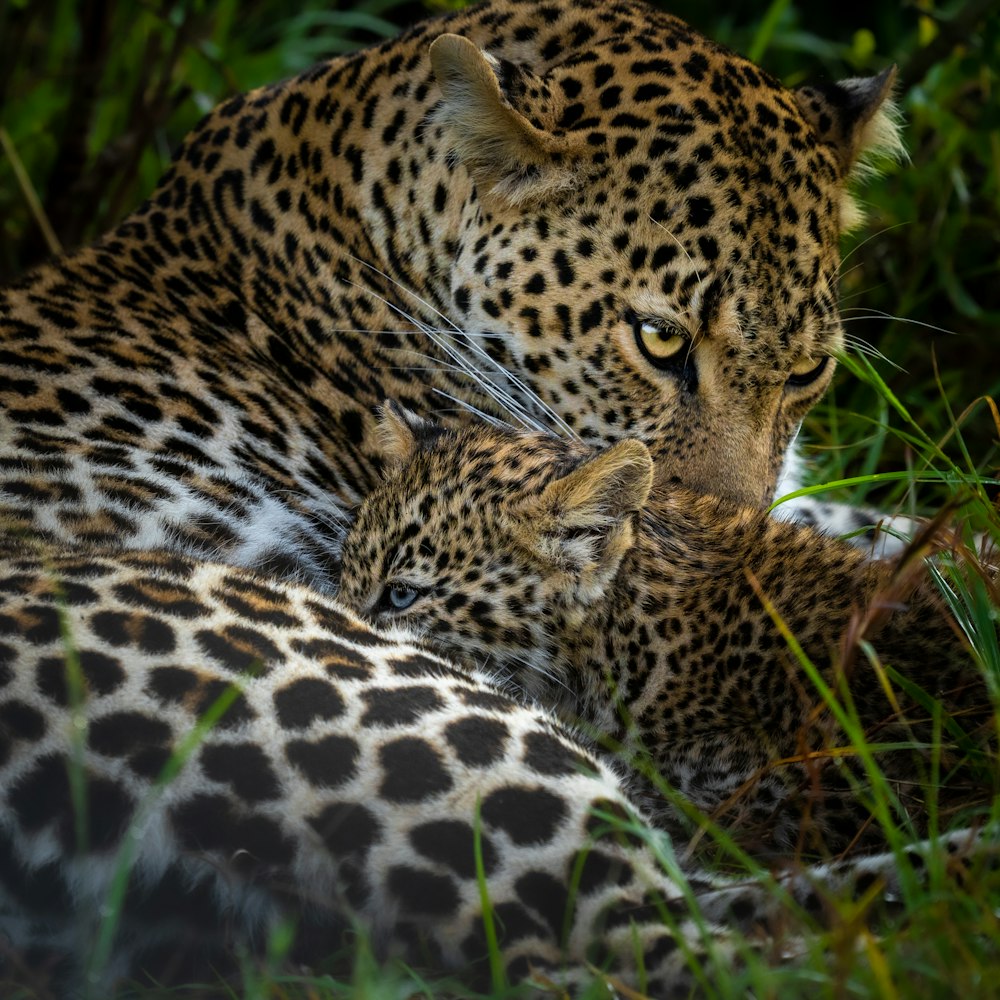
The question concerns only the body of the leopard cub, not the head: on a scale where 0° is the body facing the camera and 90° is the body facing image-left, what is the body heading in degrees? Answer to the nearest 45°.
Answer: approximately 45°

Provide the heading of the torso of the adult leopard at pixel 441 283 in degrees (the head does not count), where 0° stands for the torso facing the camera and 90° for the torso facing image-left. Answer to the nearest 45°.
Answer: approximately 315°
